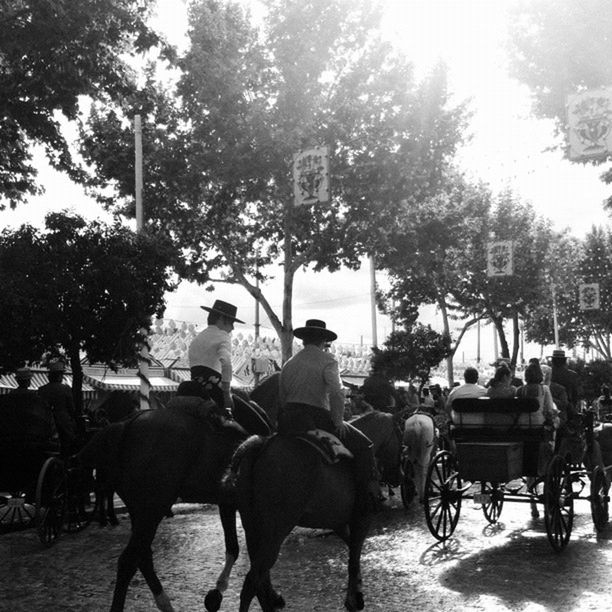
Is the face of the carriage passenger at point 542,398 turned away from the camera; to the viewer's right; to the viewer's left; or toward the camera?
away from the camera

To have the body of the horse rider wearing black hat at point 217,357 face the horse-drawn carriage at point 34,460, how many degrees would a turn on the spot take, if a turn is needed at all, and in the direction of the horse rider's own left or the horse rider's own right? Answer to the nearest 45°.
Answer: approximately 90° to the horse rider's own left

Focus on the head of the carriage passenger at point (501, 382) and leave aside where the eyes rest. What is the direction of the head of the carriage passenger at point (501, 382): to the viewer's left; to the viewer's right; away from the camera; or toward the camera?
away from the camera

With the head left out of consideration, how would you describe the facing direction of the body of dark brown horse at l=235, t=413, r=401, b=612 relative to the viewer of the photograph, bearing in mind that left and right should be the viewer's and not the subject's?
facing away from the viewer and to the right of the viewer

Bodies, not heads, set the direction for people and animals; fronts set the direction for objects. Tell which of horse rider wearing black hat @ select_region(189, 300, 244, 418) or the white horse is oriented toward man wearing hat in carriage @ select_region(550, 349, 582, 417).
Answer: the horse rider wearing black hat

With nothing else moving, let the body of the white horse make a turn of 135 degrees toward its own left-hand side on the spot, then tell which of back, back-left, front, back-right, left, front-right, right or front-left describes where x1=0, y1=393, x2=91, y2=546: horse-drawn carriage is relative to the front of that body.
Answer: front

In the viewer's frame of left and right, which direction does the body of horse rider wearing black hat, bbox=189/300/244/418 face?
facing away from the viewer and to the right of the viewer

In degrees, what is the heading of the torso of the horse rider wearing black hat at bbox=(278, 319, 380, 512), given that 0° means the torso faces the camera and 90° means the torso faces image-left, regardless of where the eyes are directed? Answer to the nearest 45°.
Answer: approximately 225°

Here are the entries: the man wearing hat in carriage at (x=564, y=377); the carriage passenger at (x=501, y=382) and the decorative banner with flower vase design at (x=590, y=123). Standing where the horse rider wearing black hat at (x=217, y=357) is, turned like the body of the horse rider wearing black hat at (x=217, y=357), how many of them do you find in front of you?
3

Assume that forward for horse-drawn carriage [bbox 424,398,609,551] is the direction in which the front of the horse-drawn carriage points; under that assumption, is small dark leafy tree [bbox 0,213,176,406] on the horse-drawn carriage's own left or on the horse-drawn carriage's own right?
on the horse-drawn carriage's own left

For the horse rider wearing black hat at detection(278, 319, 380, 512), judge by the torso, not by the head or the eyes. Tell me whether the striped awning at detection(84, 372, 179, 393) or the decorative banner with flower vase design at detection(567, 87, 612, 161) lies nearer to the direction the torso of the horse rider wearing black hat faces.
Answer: the decorative banner with flower vase design
